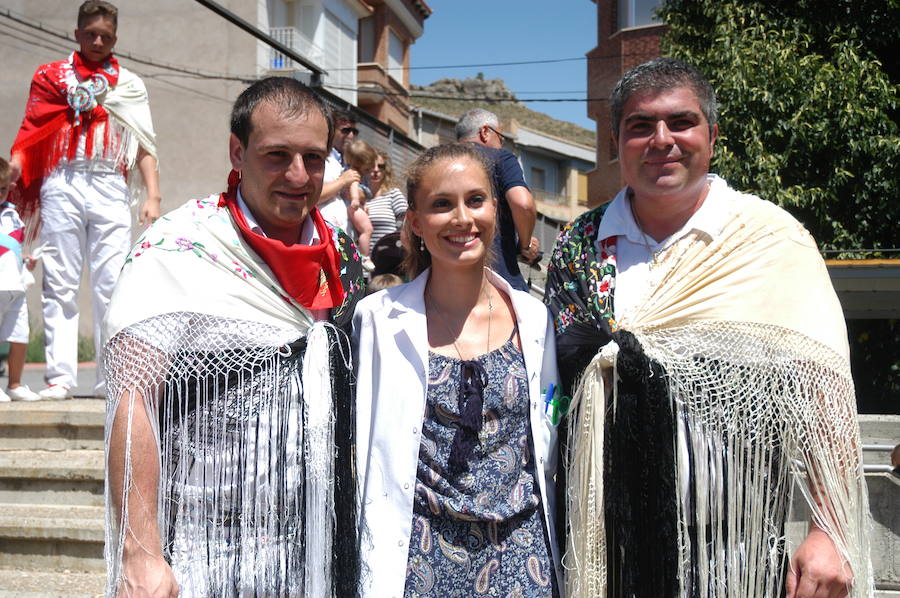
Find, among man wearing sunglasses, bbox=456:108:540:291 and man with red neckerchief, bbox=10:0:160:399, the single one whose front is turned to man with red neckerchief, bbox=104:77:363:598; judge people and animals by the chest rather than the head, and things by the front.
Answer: man with red neckerchief, bbox=10:0:160:399
